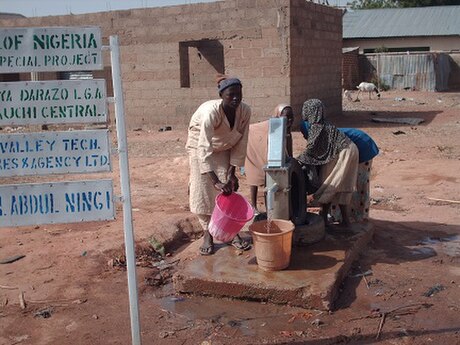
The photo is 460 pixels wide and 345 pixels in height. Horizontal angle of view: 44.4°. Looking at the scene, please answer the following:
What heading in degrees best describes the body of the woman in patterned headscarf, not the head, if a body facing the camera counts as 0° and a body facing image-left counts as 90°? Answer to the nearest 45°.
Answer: approximately 90°

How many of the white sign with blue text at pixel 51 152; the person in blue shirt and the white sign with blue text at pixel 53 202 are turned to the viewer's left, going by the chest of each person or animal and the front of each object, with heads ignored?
1

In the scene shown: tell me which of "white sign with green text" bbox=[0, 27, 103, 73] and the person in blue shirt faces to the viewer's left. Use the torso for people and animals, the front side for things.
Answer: the person in blue shirt

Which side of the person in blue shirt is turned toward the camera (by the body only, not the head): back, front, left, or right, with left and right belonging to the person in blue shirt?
left

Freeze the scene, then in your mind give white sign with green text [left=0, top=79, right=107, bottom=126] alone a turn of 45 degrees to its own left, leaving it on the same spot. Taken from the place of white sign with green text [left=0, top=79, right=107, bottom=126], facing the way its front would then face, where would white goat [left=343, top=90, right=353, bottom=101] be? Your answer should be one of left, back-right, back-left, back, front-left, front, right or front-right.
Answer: left

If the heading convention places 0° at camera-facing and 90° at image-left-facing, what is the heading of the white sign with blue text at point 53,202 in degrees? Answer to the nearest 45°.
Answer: approximately 0°

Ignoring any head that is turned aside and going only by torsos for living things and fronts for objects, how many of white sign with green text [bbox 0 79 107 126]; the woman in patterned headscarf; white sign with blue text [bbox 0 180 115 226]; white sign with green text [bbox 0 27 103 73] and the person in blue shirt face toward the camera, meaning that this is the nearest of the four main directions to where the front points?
3

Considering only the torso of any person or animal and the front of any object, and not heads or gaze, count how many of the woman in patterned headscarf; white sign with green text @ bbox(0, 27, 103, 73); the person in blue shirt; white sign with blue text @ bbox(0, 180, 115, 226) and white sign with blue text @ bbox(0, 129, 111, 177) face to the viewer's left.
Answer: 2

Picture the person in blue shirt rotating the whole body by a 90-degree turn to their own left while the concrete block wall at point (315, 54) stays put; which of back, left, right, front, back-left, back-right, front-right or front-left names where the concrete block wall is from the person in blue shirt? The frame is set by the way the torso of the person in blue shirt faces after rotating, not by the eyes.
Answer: back

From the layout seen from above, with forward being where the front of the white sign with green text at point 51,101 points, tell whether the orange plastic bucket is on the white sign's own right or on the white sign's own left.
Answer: on the white sign's own left

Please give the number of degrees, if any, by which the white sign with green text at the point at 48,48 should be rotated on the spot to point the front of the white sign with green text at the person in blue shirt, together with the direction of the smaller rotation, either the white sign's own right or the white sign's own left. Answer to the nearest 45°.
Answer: approximately 135° to the white sign's own left
